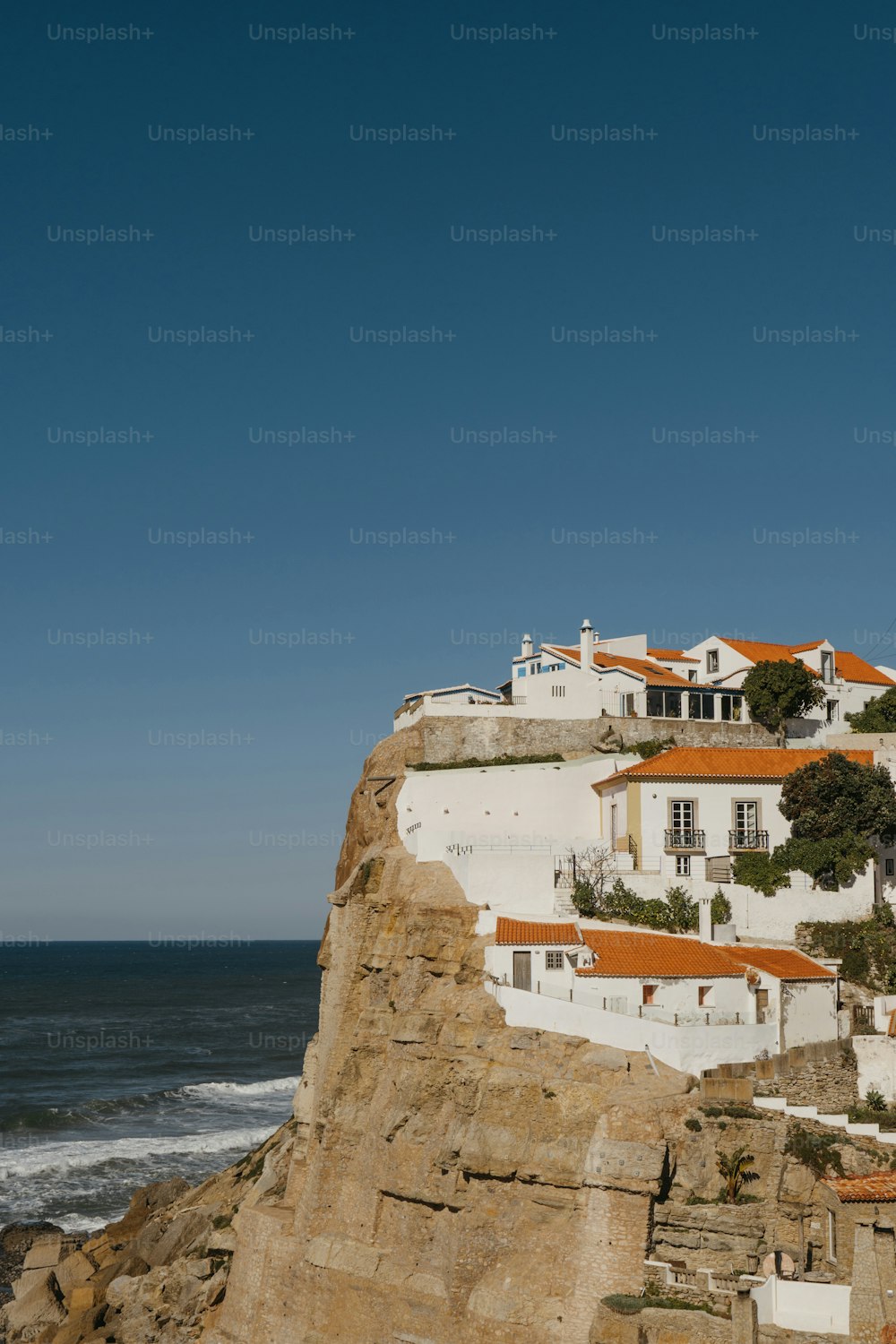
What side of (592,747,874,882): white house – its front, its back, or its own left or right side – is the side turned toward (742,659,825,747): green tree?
back

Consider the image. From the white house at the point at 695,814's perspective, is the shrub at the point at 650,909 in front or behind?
in front

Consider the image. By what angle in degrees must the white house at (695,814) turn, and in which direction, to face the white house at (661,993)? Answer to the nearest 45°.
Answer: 0° — it already faces it

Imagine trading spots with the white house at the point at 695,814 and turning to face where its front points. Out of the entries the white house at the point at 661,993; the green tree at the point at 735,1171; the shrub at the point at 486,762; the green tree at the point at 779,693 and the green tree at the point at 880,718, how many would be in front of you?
2

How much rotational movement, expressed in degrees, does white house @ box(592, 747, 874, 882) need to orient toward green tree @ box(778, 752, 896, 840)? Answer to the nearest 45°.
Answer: approximately 90° to its left

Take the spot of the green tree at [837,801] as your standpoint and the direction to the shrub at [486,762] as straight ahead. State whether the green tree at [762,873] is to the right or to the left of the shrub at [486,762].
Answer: left

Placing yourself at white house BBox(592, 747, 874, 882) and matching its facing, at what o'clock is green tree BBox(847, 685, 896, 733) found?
The green tree is roughly at 7 o'clock from the white house.

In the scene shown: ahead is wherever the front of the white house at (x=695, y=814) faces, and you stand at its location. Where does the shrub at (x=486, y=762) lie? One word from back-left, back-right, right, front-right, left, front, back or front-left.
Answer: back-right

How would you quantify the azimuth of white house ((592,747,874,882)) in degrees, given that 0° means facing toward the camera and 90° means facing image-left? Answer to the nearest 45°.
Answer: approximately 0°
